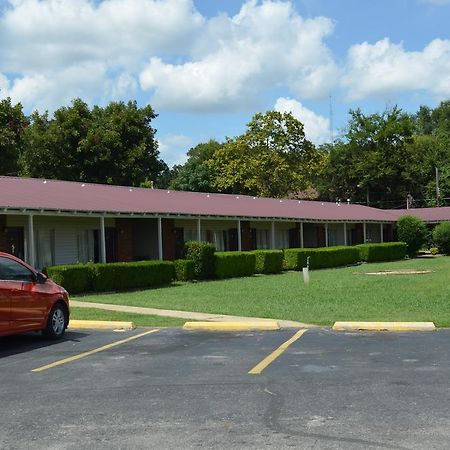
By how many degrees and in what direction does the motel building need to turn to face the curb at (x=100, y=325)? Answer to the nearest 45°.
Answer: approximately 45° to its right

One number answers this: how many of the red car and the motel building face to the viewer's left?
0

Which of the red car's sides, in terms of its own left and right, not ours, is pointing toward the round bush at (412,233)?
front

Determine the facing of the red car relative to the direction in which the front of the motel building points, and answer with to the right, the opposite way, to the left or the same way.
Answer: to the left

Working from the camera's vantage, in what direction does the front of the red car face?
facing away from the viewer and to the right of the viewer

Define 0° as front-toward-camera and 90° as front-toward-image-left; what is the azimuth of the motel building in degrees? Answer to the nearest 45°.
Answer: approximately 315°

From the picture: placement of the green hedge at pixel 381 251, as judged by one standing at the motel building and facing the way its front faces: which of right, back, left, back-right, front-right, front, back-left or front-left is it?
left

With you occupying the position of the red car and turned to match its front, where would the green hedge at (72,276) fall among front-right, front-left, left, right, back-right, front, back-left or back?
front-left

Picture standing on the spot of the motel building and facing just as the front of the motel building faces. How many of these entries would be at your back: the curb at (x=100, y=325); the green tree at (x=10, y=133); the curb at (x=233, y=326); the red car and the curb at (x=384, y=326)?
1

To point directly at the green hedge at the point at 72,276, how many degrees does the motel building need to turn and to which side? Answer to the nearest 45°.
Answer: approximately 45° to its right

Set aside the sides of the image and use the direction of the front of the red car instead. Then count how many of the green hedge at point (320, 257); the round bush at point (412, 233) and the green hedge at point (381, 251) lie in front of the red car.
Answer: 3

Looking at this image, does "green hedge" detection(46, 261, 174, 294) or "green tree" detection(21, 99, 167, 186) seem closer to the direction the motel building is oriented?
the green hedge
